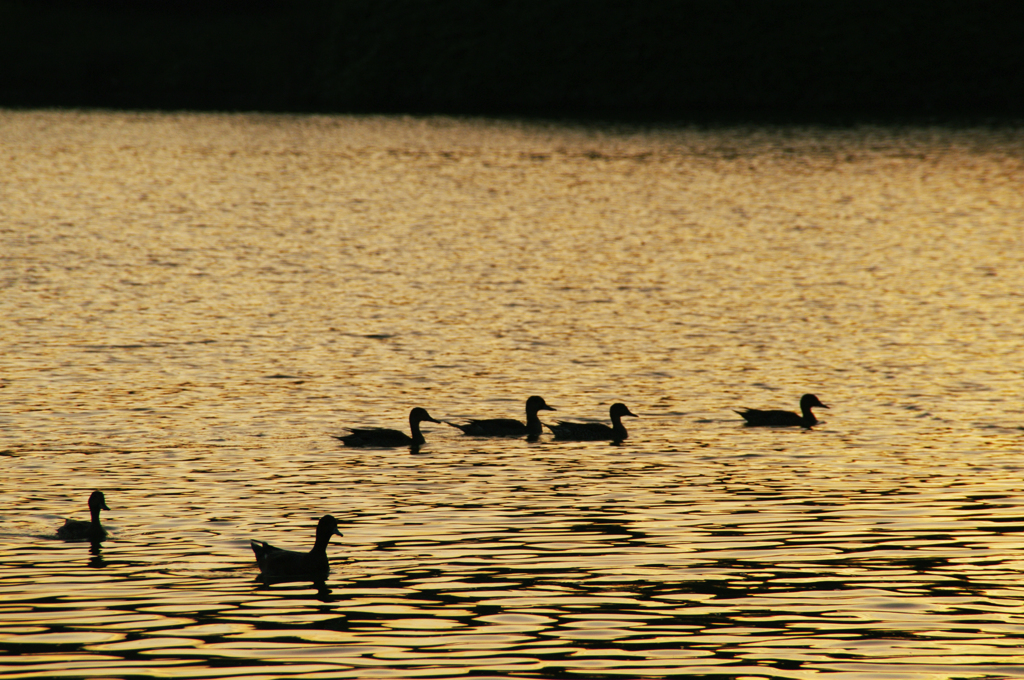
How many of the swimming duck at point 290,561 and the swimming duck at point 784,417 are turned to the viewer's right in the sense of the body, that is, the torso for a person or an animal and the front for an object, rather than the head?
2

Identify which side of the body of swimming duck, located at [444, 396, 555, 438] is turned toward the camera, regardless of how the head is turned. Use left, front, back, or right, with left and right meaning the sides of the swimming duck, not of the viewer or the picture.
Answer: right

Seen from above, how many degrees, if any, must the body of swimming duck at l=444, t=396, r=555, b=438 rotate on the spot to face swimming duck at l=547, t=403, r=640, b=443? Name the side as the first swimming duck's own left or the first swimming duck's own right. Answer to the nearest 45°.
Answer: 0° — it already faces it

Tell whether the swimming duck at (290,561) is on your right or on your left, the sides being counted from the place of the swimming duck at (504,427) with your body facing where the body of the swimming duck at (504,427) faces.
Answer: on your right

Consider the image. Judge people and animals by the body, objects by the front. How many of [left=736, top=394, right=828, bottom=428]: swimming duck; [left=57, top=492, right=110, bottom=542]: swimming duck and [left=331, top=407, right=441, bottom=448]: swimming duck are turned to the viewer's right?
3

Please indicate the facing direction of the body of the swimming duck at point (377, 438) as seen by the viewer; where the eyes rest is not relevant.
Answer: to the viewer's right

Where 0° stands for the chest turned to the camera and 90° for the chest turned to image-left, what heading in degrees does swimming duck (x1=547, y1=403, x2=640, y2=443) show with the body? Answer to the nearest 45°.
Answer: approximately 270°

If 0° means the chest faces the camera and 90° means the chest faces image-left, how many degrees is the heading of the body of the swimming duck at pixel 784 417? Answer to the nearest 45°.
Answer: approximately 270°

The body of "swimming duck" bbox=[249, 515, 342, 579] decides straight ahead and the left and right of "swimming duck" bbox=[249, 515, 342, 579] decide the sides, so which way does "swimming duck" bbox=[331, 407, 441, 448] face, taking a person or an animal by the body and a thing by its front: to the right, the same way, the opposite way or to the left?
the same way

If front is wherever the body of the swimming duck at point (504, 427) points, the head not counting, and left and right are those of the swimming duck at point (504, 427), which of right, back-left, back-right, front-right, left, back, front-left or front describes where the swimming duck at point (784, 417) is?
front

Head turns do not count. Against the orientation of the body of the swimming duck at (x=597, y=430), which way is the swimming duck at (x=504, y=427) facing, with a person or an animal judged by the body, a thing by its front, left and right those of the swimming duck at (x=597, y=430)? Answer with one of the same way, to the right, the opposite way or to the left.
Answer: the same way

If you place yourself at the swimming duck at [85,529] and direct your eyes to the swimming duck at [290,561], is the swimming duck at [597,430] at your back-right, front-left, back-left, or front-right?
front-left

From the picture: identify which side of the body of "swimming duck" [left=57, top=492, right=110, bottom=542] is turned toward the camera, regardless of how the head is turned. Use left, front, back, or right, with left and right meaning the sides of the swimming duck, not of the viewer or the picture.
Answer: right

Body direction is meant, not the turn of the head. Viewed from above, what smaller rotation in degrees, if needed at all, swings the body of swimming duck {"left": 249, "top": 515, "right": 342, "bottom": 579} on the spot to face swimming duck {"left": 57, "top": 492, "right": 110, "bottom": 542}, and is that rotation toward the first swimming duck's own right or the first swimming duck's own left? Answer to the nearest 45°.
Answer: approximately 135° to the first swimming duck's own left

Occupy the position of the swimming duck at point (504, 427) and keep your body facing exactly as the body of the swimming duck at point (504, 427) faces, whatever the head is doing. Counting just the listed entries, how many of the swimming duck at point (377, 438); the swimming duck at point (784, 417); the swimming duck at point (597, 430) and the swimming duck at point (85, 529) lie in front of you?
2

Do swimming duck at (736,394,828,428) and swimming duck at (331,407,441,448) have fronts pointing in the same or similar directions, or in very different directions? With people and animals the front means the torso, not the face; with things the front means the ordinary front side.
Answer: same or similar directions

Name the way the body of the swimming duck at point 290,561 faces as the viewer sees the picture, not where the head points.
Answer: to the viewer's right
